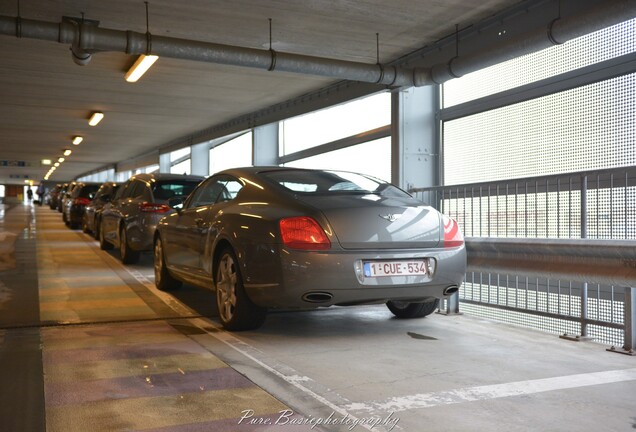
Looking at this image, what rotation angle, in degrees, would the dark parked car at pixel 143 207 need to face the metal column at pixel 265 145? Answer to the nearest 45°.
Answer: approximately 90° to its right

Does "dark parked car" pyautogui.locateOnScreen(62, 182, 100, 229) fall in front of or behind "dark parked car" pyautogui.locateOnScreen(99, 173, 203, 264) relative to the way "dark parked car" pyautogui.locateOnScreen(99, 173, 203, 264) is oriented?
in front

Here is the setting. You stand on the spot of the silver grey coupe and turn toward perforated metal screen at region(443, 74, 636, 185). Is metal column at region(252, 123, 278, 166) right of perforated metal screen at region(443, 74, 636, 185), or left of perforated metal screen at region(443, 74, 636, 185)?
left

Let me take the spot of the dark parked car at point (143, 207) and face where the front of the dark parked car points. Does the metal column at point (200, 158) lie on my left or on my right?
on my right

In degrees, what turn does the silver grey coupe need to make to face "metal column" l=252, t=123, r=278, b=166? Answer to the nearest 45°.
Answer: approximately 45° to its right

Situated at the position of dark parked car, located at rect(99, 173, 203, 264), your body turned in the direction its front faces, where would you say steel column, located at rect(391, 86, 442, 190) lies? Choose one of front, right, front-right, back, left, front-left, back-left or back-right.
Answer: back-right

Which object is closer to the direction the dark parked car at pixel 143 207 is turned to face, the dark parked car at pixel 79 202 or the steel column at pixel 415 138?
the dark parked car

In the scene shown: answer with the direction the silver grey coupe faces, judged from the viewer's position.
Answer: facing away from the viewer and to the left of the viewer

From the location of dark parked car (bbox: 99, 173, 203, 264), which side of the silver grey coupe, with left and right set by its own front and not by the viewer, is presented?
front

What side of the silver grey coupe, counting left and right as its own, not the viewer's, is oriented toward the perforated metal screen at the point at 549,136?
right

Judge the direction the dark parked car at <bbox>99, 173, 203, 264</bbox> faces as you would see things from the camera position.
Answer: facing away from the viewer and to the left of the viewer

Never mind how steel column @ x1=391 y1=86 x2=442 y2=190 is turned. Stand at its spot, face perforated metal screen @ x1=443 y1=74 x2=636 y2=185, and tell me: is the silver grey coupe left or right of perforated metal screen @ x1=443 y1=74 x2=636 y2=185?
right

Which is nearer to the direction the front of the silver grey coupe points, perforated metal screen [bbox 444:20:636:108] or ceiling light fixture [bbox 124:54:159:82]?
the ceiling light fixture

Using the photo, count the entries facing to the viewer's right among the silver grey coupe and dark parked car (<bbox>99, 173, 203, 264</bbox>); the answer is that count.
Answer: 0
